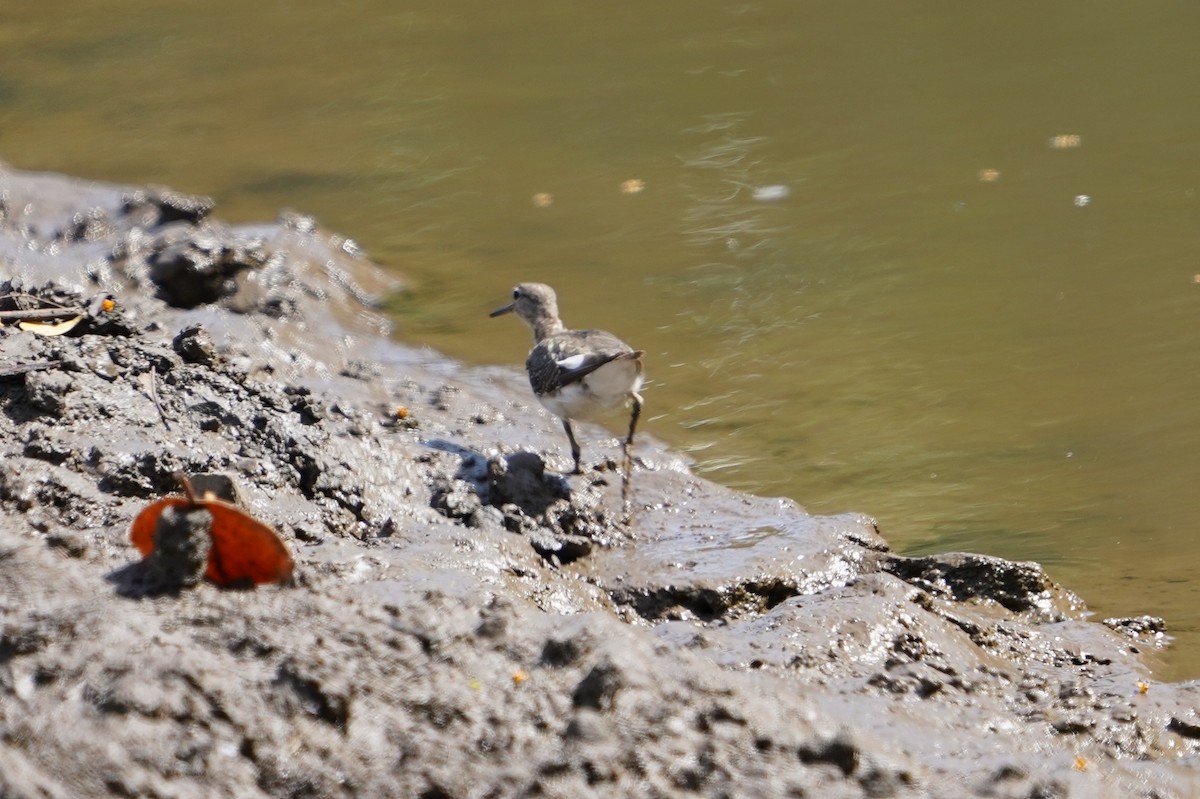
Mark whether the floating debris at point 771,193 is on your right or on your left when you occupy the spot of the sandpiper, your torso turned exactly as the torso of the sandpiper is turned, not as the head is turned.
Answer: on your right

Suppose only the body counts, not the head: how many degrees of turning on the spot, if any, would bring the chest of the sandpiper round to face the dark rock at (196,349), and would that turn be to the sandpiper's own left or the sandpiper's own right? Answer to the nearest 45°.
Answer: approximately 45° to the sandpiper's own left

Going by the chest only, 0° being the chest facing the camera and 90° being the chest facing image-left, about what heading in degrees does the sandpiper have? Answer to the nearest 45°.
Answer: approximately 135°

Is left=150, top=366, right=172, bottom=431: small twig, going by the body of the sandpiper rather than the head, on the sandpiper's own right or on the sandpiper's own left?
on the sandpiper's own left

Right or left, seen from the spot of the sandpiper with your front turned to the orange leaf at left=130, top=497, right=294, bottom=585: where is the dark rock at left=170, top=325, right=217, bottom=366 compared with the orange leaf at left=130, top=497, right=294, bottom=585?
right

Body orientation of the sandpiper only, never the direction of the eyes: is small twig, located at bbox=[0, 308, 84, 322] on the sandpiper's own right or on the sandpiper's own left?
on the sandpiper's own left

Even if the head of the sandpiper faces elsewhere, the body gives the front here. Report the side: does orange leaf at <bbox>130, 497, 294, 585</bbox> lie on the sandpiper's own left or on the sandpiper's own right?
on the sandpiper's own left
